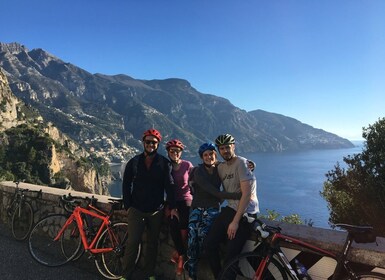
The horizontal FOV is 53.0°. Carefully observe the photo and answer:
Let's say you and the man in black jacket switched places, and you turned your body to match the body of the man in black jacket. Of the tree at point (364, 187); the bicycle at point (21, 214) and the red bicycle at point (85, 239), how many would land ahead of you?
0

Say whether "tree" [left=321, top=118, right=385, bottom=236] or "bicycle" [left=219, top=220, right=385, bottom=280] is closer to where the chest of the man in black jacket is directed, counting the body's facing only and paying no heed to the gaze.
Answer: the bicycle

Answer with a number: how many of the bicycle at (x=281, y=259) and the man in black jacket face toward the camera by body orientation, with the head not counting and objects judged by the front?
1

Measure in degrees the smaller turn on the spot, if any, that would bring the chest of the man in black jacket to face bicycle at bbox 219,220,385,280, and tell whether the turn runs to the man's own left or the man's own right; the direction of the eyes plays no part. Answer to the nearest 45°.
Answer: approximately 45° to the man's own left

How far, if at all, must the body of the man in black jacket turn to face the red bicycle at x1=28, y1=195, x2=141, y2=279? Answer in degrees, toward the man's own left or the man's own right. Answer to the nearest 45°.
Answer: approximately 135° to the man's own right

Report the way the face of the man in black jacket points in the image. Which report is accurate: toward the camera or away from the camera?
toward the camera

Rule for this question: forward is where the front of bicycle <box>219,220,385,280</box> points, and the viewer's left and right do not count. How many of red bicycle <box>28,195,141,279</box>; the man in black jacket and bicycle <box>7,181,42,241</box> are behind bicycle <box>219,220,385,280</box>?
0

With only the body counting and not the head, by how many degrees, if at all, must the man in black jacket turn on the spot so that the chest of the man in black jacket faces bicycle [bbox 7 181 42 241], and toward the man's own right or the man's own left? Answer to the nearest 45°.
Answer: approximately 135° to the man's own right

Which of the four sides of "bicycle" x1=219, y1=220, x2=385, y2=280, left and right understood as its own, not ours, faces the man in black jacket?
front

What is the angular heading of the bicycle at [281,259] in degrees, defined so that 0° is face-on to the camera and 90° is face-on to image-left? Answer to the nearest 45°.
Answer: approximately 90°

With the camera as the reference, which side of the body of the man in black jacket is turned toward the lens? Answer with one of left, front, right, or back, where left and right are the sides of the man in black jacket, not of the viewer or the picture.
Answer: front
